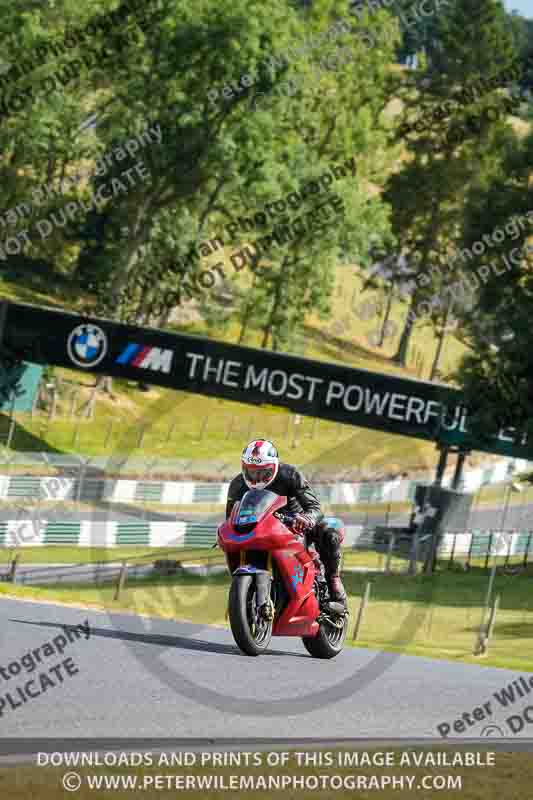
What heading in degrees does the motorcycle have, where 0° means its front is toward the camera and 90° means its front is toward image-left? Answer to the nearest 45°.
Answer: approximately 45°

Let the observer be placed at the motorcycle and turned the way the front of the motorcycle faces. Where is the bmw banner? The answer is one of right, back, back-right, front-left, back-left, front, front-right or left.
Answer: back-right

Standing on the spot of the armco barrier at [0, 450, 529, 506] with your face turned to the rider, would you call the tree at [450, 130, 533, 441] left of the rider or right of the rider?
left

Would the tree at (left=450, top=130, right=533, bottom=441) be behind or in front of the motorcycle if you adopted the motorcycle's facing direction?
behind

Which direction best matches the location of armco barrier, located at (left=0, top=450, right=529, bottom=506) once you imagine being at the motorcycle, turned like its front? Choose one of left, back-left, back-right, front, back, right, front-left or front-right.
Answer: back-right
